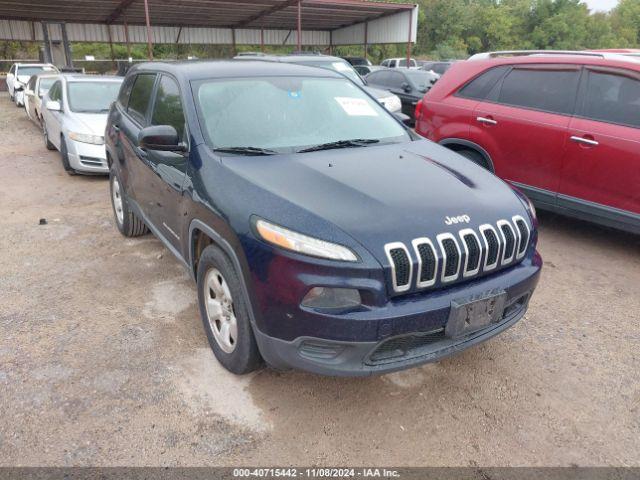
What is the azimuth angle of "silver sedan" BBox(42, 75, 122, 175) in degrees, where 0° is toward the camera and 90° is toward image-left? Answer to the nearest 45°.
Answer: approximately 315°

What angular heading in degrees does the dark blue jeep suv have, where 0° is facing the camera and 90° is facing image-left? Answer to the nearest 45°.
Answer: approximately 315°

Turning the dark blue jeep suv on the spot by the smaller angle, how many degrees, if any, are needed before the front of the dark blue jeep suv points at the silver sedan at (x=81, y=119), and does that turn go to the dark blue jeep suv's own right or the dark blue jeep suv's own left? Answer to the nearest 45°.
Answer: approximately 180°

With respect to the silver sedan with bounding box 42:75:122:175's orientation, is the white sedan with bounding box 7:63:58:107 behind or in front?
behind

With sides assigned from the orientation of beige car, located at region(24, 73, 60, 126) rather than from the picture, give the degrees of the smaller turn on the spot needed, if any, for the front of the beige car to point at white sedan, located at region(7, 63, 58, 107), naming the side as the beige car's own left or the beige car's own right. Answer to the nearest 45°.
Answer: approximately 135° to the beige car's own left

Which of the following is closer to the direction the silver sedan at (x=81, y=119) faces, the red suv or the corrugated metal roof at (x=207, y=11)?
the red suv

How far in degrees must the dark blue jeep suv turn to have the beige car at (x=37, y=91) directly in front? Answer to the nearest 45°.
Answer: approximately 180°
